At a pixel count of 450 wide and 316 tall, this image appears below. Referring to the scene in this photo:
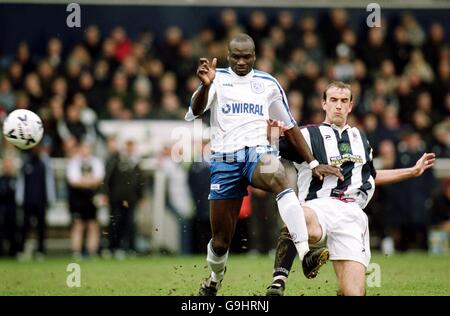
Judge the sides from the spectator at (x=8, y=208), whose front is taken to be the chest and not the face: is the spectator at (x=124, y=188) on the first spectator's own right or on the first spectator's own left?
on the first spectator's own left

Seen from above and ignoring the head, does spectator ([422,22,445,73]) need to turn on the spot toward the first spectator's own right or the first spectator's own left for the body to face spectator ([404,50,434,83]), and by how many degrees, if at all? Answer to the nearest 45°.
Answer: approximately 45° to the first spectator's own right

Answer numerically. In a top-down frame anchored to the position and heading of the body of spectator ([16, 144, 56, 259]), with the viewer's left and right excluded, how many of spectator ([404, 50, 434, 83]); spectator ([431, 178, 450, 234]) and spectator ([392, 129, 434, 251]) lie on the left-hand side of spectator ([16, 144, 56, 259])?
3

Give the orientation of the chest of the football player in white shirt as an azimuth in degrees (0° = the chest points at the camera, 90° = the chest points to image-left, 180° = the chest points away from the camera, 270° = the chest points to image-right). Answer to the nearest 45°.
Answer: approximately 0°

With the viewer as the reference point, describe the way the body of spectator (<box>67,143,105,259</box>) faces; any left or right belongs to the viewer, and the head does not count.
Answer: facing the viewer

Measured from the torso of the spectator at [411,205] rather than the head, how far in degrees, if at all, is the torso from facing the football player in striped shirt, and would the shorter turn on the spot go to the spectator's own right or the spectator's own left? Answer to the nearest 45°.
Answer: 0° — they already face them

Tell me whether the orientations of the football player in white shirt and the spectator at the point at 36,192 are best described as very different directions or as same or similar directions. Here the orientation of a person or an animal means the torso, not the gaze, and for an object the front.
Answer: same or similar directions

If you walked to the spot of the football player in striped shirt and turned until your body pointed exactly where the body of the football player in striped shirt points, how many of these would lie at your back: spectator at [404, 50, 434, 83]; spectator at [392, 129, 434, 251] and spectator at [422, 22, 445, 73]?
3

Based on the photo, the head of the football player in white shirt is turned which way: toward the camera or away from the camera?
toward the camera

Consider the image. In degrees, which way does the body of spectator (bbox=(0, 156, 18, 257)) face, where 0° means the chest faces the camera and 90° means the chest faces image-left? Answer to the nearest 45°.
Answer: approximately 0°

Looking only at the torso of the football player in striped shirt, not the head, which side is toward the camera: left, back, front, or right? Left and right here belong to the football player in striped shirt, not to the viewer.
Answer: front

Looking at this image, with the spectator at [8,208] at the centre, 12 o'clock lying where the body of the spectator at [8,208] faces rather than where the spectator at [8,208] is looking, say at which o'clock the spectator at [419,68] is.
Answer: the spectator at [419,68] is roughly at 9 o'clock from the spectator at [8,208].

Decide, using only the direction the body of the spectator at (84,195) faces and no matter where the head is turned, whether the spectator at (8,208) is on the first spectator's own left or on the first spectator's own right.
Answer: on the first spectator's own right

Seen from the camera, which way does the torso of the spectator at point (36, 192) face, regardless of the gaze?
toward the camera
